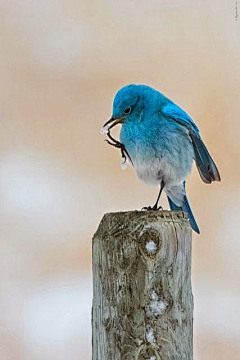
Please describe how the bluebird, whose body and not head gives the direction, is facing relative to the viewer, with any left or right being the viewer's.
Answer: facing the viewer and to the left of the viewer
